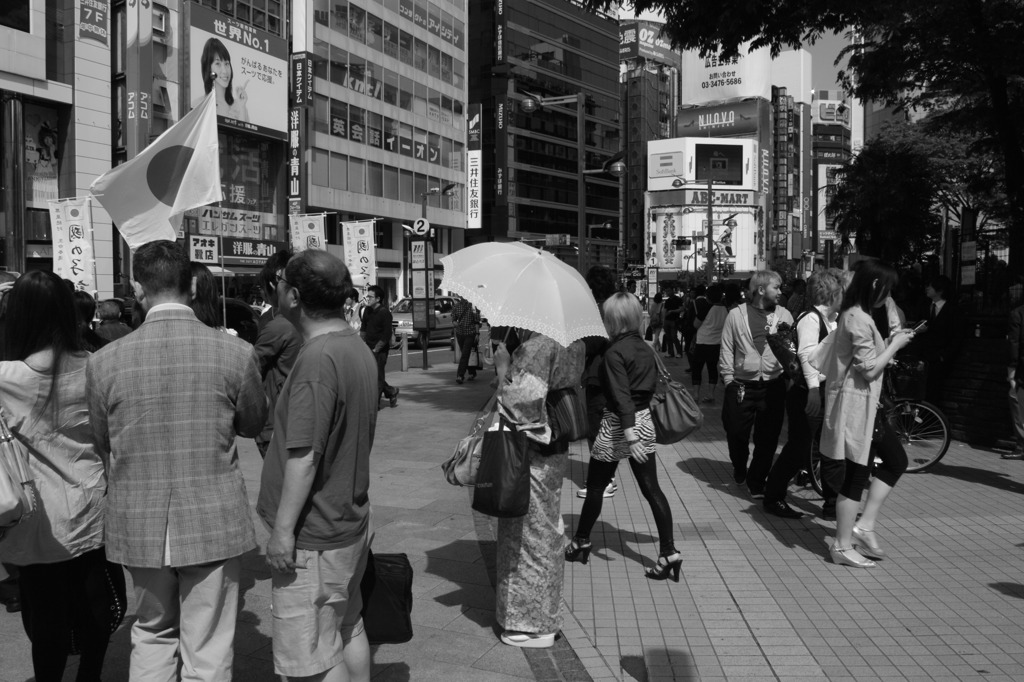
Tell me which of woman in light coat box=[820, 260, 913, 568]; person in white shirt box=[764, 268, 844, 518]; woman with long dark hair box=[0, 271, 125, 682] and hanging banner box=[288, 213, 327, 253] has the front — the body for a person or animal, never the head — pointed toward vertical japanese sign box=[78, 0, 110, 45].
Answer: the woman with long dark hair

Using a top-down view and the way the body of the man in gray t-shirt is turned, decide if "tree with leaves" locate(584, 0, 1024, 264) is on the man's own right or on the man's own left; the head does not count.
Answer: on the man's own right

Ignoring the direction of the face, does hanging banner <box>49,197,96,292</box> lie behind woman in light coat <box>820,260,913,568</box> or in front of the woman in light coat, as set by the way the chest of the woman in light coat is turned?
behind

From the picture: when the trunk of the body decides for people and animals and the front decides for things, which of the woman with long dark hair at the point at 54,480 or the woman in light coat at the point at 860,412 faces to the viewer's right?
the woman in light coat

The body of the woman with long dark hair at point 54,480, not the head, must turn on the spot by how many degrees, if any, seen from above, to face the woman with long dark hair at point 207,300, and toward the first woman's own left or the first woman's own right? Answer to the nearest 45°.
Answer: approximately 45° to the first woman's own right

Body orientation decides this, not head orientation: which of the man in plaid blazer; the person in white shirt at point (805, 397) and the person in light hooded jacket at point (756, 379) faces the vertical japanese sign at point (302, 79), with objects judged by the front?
the man in plaid blazer

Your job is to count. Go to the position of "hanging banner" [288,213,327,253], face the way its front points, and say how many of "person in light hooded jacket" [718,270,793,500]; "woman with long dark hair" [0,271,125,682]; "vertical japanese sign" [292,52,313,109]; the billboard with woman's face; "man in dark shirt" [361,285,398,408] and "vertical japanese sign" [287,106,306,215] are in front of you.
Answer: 3

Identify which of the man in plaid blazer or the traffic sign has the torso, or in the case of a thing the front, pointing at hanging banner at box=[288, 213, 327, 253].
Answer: the man in plaid blazer

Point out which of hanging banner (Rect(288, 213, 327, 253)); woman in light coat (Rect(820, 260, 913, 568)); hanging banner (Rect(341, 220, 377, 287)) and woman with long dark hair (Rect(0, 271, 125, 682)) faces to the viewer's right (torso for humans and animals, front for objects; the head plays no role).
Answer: the woman in light coat

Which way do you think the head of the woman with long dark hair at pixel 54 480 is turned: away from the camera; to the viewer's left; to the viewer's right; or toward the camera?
away from the camera

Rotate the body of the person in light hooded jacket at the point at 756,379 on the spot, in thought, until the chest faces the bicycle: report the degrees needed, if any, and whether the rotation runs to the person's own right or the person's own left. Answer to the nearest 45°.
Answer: approximately 90° to the person's own left
